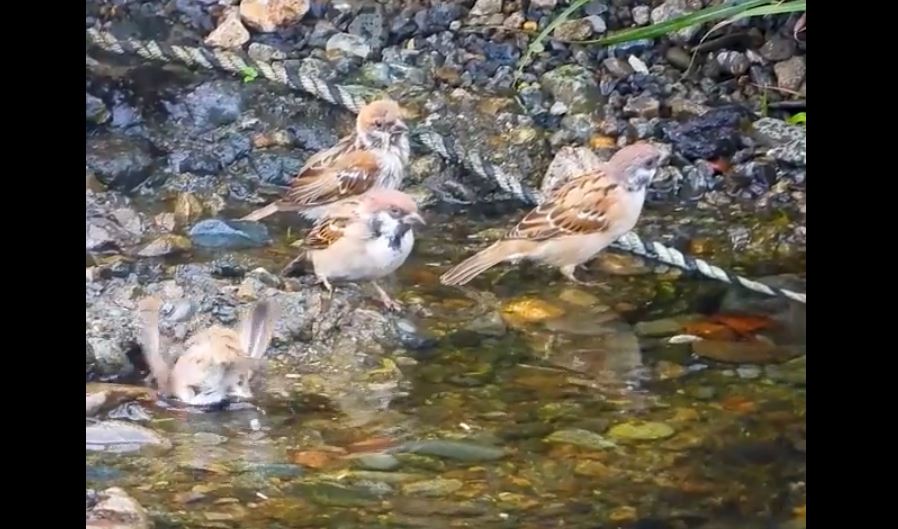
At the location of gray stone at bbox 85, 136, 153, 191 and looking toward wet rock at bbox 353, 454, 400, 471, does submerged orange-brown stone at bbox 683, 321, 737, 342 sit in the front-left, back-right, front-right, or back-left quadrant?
front-left

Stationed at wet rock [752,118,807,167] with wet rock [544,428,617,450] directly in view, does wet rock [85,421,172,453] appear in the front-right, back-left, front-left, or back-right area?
front-right

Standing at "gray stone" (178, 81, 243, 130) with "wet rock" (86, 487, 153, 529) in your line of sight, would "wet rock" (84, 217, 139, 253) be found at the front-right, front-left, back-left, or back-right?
front-right
